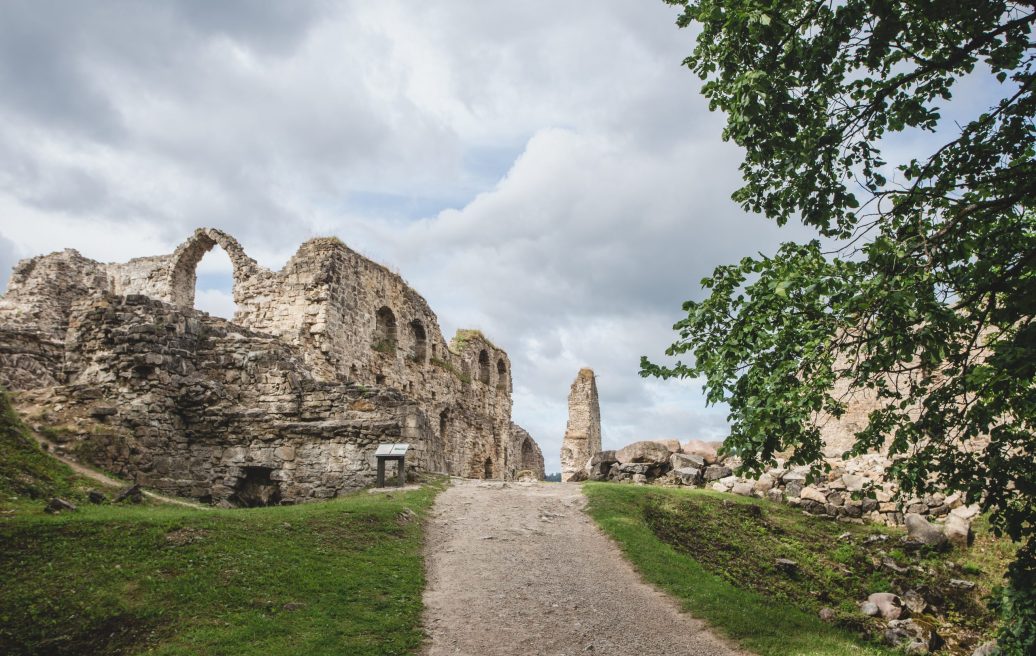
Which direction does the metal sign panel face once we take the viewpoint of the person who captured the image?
facing the viewer

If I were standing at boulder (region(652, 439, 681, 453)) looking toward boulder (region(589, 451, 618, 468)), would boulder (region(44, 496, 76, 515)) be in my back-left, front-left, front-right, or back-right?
front-left

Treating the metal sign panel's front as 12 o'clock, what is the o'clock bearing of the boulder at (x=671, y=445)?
The boulder is roughly at 8 o'clock from the metal sign panel.

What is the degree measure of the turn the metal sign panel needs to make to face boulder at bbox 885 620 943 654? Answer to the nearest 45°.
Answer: approximately 45° to its left

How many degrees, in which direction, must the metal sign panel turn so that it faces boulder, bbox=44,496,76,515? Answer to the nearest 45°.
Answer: approximately 45° to its right

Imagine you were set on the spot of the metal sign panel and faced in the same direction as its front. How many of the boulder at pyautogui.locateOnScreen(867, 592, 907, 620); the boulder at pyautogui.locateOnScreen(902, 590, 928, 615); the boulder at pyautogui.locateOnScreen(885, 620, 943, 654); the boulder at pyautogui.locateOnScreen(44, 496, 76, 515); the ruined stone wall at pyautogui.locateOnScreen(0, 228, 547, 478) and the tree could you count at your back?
1

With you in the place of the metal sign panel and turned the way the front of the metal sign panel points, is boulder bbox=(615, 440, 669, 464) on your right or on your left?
on your left

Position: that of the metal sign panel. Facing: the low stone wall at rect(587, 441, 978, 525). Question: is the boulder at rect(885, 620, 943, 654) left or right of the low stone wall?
right

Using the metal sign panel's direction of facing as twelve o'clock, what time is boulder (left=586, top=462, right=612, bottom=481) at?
The boulder is roughly at 8 o'clock from the metal sign panel.

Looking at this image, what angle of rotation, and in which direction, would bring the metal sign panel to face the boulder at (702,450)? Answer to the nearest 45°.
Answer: approximately 90° to its left

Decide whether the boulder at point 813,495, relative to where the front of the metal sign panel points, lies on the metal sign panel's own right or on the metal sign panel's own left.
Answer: on the metal sign panel's own left

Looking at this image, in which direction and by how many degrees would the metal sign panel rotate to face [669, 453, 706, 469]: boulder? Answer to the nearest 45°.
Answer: approximately 90° to its left

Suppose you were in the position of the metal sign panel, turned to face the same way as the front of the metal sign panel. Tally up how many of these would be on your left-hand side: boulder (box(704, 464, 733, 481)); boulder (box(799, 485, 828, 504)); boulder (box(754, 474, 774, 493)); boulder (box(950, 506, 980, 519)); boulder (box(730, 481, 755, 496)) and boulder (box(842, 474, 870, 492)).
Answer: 6

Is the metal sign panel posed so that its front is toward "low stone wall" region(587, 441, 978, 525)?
no

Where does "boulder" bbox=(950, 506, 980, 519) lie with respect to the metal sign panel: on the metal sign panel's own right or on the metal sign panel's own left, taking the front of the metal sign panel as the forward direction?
on the metal sign panel's own left

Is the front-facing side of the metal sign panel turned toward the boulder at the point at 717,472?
no

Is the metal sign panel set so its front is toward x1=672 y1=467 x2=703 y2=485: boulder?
no

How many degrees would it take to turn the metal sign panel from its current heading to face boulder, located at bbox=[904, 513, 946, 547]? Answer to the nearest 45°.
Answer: approximately 90° to its left

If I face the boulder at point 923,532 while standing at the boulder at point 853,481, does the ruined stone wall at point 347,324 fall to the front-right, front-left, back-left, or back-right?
back-right

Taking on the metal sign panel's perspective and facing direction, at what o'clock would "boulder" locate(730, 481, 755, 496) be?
The boulder is roughly at 9 o'clock from the metal sign panel.
